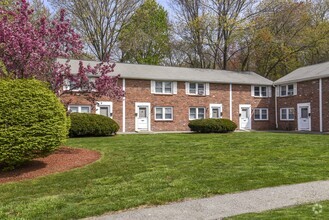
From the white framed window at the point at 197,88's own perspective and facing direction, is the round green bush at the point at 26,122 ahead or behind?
ahead

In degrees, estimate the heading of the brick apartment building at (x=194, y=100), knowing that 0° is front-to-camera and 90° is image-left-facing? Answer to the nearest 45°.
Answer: approximately 0°

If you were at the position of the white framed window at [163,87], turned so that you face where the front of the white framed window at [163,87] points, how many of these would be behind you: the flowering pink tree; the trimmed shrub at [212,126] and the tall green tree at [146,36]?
1

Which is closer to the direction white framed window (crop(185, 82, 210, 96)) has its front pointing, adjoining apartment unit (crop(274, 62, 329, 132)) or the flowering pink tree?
the flowering pink tree

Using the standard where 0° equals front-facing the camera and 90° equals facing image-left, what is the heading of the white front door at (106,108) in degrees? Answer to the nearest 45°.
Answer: approximately 0°

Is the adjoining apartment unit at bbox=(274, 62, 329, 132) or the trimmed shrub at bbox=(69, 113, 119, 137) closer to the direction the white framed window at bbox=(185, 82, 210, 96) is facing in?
the trimmed shrub

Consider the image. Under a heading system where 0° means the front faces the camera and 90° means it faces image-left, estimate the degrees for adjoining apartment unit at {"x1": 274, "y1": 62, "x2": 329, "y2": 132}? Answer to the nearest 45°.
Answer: approximately 45°

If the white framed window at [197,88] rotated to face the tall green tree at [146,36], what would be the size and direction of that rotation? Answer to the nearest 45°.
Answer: approximately 135° to its right

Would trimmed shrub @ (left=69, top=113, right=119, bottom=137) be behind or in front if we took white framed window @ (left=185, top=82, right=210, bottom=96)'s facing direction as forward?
in front

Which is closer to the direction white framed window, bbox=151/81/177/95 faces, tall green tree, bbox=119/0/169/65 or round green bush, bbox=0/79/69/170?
the round green bush

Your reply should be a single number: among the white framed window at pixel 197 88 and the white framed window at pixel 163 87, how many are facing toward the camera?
2
